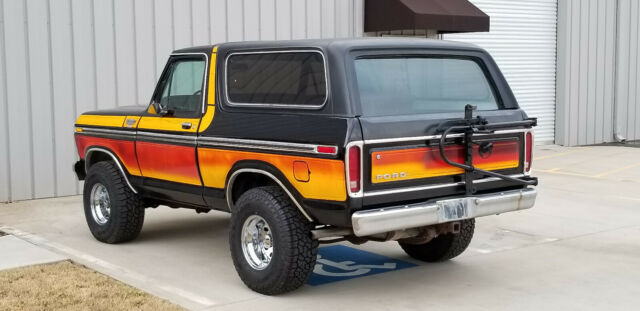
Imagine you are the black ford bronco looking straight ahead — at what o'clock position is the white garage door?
The white garage door is roughly at 2 o'clock from the black ford bronco.

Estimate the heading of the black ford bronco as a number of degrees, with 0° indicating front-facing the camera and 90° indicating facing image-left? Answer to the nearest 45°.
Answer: approximately 135°

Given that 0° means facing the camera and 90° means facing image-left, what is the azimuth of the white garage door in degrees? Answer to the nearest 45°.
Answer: approximately 0°

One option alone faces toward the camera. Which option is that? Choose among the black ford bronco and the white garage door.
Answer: the white garage door

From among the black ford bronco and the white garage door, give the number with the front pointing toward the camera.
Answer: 1

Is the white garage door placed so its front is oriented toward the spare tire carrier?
yes

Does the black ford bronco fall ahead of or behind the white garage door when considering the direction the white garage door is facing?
ahead
